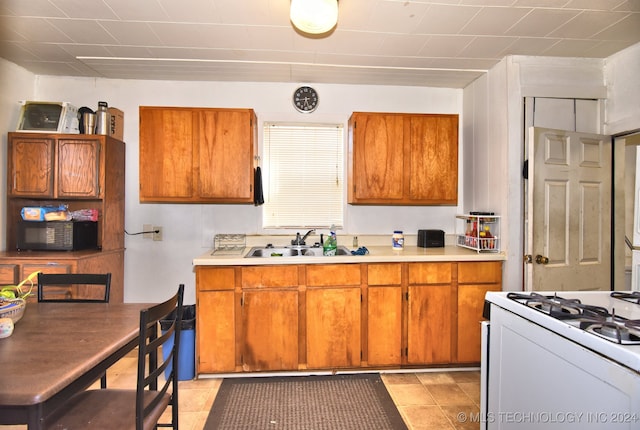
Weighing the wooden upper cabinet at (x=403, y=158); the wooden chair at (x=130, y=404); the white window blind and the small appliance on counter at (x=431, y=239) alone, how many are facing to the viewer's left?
1

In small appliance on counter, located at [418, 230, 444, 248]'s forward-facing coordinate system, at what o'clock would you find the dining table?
The dining table is roughly at 1 o'clock from the small appliance on counter.

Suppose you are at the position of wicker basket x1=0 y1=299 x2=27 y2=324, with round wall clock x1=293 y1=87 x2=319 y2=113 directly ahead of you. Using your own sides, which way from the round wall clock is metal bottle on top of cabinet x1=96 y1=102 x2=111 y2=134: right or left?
left

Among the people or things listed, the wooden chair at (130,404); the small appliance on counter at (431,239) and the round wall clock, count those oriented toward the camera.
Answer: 2

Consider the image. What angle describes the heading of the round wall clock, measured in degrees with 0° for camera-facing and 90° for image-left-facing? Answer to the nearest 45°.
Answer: approximately 0°

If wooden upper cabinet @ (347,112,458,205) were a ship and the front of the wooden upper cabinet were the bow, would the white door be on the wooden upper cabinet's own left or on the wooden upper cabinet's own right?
on the wooden upper cabinet's own left
